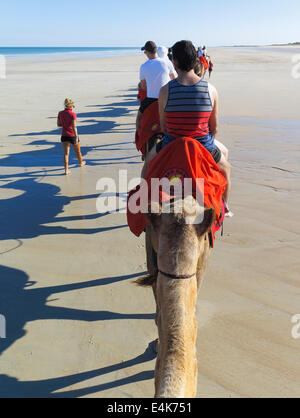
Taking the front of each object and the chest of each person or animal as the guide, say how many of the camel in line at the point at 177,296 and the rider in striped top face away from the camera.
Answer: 2

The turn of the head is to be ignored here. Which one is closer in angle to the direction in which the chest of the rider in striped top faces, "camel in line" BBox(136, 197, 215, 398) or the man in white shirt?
the man in white shirt

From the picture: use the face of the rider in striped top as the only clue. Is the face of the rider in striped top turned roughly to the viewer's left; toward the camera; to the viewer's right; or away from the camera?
away from the camera

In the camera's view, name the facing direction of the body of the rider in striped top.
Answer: away from the camera

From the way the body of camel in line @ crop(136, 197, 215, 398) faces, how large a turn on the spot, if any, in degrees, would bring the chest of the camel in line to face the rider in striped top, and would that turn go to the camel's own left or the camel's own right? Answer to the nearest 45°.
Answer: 0° — it already faces them

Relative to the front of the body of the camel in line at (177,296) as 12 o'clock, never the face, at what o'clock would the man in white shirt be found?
The man in white shirt is roughly at 12 o'clock from the camel in line.

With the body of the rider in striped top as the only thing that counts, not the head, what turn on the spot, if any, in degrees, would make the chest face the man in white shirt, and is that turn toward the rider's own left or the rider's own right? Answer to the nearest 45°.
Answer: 0° — they already face them

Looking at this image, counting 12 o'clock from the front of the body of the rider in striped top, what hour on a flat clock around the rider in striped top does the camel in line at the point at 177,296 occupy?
The camel in line is roughly at 6 o'clock from the rider in striped top.

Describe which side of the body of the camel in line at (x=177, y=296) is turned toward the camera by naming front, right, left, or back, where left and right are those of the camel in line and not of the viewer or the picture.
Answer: back
